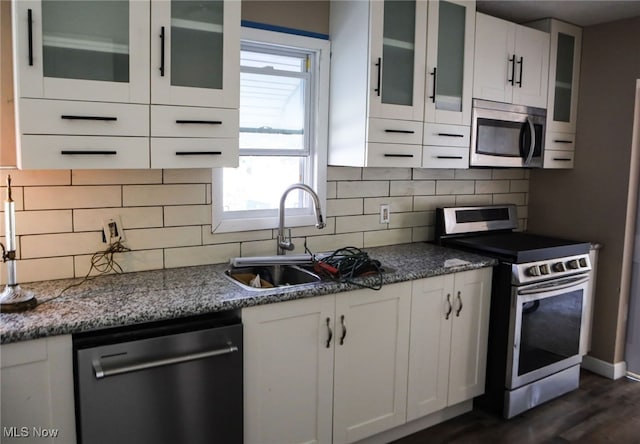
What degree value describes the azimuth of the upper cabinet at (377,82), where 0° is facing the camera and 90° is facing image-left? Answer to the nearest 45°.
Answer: approximately 315°

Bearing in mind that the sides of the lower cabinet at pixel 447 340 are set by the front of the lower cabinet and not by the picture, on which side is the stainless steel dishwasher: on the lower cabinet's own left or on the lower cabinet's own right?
on the lower cabinet's own right

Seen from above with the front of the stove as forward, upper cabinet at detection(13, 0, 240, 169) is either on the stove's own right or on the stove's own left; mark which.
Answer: on the stove's own right

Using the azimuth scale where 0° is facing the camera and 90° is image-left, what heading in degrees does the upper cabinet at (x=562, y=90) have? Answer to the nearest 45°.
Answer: approximately 315°

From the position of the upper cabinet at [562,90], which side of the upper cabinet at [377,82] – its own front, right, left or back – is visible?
left

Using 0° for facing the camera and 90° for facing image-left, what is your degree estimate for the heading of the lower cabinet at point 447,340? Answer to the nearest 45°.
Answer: approximately 315°

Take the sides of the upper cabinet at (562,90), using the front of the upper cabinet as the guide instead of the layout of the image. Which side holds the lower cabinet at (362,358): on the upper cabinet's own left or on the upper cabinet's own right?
on the upper cabinet's own right
